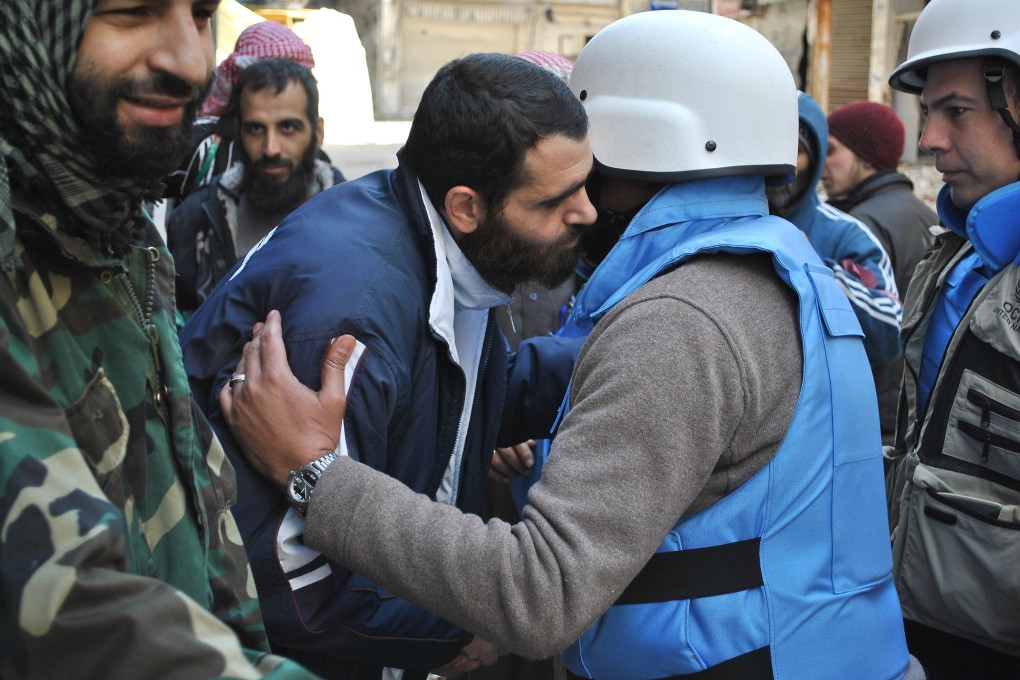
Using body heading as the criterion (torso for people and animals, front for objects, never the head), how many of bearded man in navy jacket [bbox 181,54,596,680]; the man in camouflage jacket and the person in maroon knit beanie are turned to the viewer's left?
1

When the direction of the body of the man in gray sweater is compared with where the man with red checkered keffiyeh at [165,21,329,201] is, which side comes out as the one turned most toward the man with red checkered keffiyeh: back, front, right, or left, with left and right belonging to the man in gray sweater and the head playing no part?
front

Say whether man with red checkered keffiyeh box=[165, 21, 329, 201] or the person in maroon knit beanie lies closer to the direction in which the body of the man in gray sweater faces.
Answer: the man with red checkered keffiyeh

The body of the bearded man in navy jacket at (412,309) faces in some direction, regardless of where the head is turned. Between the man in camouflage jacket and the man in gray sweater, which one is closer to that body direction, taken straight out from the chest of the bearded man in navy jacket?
the man in gray sweater

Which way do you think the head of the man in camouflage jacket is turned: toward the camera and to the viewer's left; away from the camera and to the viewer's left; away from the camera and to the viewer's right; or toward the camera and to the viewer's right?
toward the camera and to the viewer's right

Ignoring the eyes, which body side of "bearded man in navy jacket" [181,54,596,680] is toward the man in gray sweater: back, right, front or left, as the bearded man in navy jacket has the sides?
front

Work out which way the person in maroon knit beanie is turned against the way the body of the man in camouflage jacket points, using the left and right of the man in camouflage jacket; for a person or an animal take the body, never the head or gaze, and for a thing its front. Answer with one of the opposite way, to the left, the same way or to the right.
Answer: the opposite way

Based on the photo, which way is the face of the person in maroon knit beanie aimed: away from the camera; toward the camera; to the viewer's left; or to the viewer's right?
to the viewer's left

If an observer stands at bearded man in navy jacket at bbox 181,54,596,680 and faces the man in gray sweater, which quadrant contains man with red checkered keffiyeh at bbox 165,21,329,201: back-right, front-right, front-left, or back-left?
back-left

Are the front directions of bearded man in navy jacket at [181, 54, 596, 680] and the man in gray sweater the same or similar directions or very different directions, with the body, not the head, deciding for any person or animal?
very different directions

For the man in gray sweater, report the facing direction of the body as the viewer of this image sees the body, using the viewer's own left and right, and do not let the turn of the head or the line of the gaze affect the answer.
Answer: facing away from the viewer and to the left of the viewer

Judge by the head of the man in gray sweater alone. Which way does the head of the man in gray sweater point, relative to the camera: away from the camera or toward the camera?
away from the camera

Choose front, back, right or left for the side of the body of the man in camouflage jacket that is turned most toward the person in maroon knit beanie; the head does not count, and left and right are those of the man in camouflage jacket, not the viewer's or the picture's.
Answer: left

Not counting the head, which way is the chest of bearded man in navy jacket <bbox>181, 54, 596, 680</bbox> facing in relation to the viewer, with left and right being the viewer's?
facing the viewer and to the right of the viewer

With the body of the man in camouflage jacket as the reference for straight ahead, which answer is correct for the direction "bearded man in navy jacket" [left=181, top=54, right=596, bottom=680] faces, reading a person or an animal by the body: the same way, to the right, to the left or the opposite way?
the same way

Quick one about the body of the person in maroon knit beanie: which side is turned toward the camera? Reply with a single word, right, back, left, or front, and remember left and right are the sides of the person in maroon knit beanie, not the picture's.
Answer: left

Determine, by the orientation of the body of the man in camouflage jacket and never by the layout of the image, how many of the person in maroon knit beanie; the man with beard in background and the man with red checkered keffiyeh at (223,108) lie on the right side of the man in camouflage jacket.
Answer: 0
